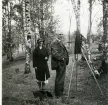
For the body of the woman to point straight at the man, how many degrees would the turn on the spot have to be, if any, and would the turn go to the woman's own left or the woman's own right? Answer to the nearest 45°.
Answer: approximately 45° to the woman's own left

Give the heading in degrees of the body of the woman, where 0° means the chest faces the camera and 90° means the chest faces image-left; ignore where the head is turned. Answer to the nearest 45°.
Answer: approximately 0°
